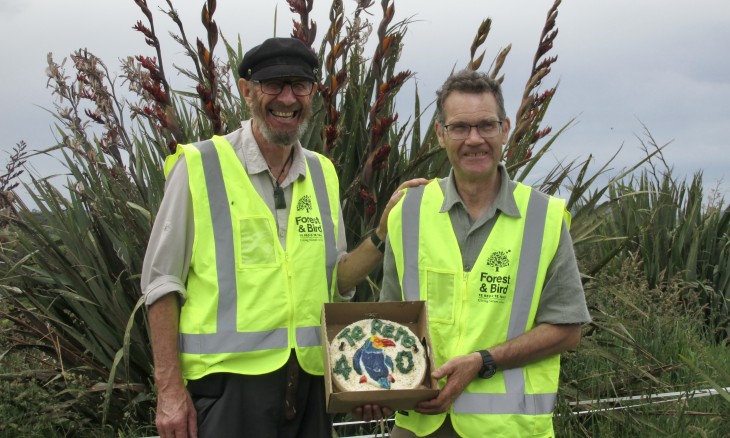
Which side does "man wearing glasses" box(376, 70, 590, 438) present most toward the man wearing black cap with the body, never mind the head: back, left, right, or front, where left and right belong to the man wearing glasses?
right

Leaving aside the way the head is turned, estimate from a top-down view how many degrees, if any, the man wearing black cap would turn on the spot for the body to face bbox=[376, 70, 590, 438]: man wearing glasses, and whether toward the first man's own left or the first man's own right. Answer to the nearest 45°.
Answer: approximately 45° to the first man's own left

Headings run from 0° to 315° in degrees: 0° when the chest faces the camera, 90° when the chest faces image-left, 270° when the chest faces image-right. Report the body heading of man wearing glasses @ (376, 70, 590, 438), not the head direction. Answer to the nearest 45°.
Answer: approximately 0°
